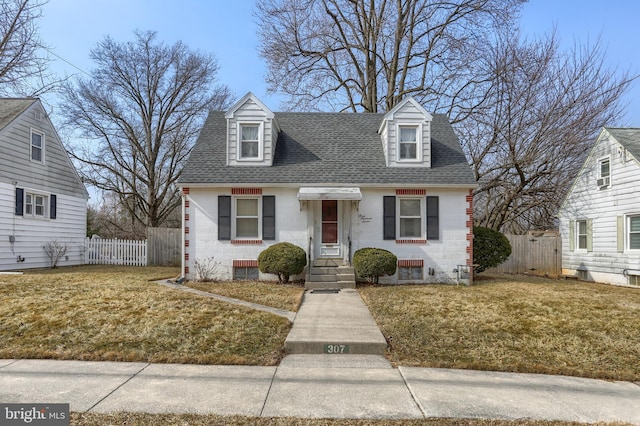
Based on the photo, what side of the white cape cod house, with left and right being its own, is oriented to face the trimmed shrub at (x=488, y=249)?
left

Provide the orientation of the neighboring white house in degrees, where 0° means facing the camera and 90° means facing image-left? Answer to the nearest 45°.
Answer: approximately 315°

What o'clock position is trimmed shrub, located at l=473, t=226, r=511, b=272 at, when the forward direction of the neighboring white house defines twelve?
The trimmed shrub is roughly at 3 o'clock from the neighboring white house.

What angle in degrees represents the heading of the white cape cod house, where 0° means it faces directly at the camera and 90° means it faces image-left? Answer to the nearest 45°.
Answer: approximately 0°
